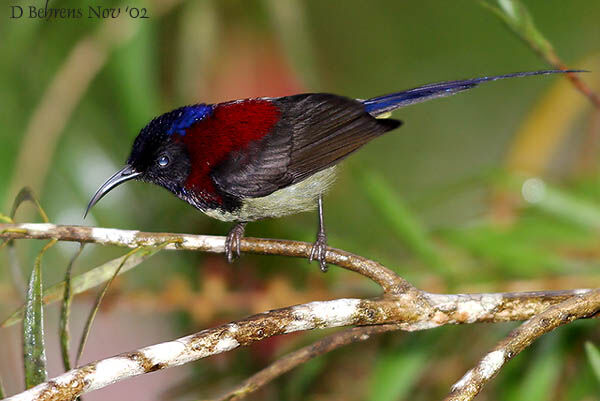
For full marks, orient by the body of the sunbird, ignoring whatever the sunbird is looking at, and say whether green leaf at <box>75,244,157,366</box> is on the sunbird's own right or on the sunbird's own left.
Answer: on the sunbird's own left

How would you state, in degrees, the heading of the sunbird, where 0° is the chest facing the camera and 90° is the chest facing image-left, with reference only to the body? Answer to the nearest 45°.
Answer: approximately 90°

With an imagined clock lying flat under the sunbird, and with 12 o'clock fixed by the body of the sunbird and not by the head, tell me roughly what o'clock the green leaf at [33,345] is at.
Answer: The green leaf is roughly at 10 o'clock from the sunbird.

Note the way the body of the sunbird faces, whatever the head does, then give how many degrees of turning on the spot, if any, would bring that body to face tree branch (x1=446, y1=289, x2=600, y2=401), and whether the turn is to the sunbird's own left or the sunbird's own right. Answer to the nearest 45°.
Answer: approximately 135° to the sunbird's own left

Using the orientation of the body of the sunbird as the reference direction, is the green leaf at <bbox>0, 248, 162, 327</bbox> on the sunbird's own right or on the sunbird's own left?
on the sunbird's own left

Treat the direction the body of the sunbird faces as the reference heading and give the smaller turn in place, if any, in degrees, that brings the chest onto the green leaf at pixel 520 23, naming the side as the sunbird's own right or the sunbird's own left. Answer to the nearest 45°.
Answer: approximately 180°

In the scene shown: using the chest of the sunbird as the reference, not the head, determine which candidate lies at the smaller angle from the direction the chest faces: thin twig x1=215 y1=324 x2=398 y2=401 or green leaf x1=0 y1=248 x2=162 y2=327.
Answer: the green leaf
